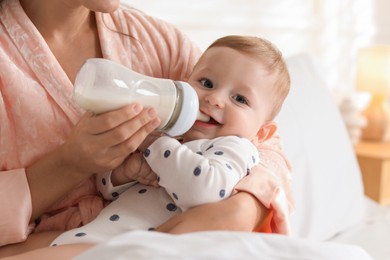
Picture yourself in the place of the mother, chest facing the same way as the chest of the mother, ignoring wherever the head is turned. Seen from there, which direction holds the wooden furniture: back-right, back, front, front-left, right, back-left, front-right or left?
left

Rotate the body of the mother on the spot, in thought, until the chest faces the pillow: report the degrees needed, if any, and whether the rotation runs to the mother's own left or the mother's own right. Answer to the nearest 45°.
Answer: approximately 90° to the mother's own left

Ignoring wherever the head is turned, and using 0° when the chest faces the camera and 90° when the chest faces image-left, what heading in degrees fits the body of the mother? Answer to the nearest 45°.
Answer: approximately 315°
